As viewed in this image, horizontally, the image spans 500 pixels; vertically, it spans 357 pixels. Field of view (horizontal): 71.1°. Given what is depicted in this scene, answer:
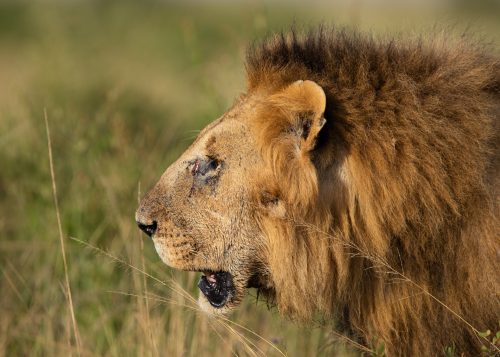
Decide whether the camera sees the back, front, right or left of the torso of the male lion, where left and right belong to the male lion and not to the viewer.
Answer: left
